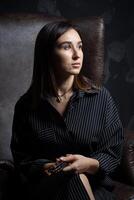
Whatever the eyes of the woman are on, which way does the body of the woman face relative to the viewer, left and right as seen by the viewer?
facing the viewer

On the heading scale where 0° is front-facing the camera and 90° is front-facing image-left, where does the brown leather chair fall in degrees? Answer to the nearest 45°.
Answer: approximately 315°
